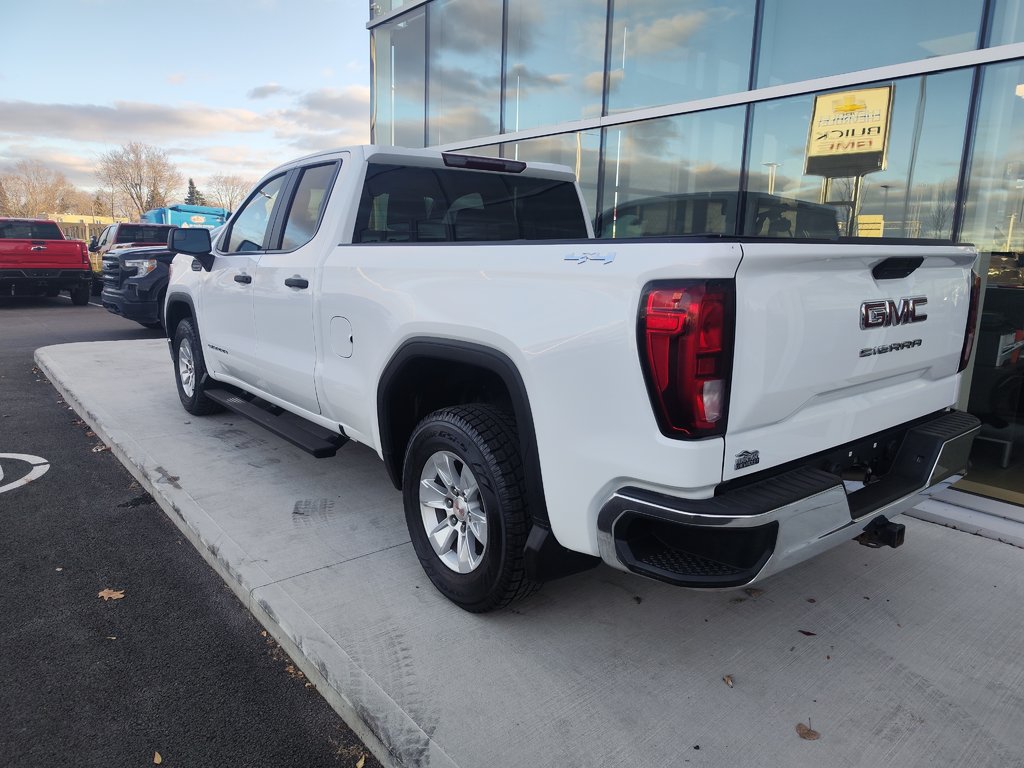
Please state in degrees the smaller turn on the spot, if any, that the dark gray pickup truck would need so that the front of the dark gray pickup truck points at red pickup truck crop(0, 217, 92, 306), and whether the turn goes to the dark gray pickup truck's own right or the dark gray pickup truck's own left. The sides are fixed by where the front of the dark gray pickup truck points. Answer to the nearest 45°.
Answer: approximately 135° to the dark gray pickup truck's own right

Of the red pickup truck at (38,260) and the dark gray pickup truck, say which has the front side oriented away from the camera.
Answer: the red pickup truck

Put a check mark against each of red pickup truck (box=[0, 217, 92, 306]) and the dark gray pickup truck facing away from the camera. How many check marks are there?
1

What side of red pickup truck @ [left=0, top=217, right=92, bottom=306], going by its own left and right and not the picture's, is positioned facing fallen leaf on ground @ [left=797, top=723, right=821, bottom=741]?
back

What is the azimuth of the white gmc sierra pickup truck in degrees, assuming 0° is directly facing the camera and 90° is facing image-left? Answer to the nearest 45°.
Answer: approximately 135°

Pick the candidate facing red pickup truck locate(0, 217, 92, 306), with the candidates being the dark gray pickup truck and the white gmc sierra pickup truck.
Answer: the white gmc sierra pickup truck

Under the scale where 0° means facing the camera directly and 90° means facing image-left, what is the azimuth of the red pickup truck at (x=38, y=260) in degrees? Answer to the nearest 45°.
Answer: approximately 180°

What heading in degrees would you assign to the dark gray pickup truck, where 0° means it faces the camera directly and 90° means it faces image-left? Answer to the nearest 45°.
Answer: approximately 45°

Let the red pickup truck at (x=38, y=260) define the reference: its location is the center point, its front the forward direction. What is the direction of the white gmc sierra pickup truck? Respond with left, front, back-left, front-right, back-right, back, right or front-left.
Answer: back

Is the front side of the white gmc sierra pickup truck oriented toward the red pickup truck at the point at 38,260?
yes
